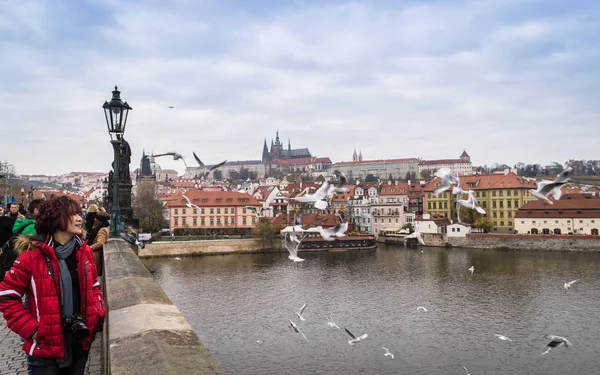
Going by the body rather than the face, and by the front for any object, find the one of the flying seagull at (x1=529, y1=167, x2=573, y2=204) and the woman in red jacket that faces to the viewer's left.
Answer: the flying seagull

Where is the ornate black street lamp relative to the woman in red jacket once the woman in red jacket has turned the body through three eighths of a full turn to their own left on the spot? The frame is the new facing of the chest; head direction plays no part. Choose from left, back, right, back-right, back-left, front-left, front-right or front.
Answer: front

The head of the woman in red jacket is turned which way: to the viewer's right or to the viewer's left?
to the viewer's right

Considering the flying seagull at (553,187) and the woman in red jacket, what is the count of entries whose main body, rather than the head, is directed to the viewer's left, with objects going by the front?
1

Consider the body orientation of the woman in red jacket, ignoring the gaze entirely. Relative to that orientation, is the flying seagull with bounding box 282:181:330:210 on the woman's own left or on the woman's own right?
on the woman's own left

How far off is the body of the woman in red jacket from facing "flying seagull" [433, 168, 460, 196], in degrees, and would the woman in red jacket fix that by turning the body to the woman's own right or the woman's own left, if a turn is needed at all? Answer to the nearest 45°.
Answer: approximately 90° to the woman's own left

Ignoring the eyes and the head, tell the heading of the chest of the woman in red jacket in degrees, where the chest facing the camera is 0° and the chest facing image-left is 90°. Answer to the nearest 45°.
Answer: approximately 315°

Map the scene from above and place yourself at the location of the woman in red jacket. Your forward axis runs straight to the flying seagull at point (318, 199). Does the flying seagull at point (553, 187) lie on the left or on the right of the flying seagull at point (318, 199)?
right

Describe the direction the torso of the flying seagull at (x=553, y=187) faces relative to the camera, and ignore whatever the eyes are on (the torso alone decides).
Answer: to the viewer's left

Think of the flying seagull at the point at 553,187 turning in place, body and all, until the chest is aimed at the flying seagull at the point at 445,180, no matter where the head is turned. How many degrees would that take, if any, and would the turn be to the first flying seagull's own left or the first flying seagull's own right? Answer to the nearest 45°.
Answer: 0° — it already faces it

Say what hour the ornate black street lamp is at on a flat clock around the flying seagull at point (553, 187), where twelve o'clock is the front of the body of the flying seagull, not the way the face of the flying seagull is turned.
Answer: The ornate black street lamp is roughly at 11 o'clock from the flying seagull.
